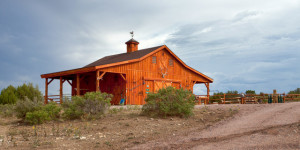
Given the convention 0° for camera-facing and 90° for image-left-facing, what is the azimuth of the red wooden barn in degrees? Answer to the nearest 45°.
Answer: approximately 315°

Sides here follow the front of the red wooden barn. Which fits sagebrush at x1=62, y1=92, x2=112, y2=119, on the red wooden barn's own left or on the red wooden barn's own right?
on the red wooden barn's own right

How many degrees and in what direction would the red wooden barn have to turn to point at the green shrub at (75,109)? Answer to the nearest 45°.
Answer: approximately 45° to its right

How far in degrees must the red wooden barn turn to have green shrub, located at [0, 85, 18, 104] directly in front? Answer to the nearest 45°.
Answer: approximately 135° to its right

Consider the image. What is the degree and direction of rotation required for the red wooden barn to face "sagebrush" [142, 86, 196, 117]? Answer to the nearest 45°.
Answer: approximately 45° to its right

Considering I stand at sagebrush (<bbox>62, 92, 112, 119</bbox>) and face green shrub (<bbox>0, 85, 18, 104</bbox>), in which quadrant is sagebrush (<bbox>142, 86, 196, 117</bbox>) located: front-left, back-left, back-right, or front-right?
back-right

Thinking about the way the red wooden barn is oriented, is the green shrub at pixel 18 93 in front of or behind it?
behind

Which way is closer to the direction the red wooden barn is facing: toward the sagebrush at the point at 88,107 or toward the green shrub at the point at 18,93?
the sagebrush
